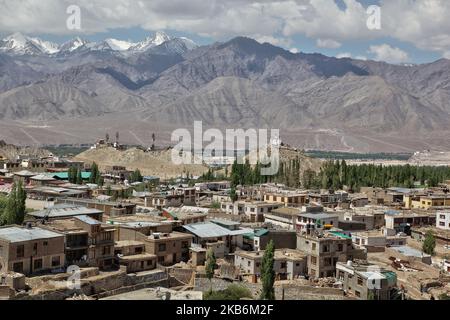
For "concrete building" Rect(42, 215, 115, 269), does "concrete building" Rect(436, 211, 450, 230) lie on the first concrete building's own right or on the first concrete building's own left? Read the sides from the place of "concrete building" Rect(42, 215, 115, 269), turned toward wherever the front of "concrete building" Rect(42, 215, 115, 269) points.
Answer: on the first concrete building's own left

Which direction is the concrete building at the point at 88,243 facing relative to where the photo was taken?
toward the camera

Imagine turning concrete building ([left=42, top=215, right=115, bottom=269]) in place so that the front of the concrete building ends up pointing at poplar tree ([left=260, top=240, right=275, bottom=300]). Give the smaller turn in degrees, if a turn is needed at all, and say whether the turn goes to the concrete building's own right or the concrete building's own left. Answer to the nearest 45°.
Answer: approximately 45° to the concrete building's own left

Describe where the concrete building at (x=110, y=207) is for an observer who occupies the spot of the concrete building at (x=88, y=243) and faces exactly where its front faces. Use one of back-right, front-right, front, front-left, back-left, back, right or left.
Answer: back

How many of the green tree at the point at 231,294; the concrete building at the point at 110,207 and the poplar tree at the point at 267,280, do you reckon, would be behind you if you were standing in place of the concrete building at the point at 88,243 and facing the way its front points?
1

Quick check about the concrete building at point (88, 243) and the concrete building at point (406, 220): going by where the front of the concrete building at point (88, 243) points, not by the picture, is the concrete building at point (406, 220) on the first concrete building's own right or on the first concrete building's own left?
on the first concrete building's own left

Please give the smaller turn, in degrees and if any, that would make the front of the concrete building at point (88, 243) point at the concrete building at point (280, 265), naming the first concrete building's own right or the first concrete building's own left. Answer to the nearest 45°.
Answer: approximately 90° to the first concrete building's own left

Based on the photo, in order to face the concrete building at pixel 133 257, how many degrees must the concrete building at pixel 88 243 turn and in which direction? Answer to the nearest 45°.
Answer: approximately 90° to its left
